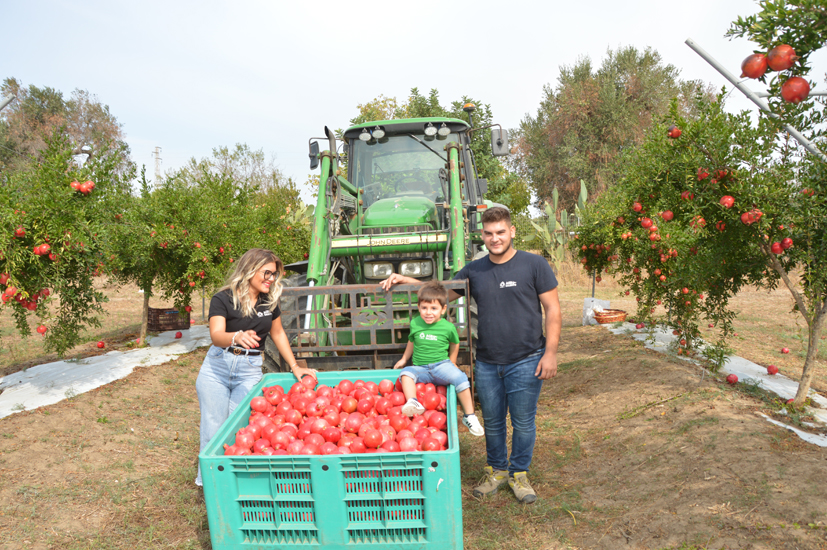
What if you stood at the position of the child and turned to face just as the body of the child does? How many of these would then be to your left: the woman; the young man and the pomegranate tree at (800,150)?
2

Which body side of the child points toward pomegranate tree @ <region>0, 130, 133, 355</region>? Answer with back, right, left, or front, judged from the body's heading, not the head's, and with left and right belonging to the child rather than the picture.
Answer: right

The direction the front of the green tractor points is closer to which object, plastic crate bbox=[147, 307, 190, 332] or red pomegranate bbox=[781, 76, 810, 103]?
the red pomegranate

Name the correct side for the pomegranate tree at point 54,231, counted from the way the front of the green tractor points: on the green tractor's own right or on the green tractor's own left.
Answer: on the green tractor's own right

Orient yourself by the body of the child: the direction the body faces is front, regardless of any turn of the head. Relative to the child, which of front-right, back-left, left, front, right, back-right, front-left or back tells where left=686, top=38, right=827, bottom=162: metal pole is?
back-left

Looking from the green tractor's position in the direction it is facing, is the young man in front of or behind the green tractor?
in front

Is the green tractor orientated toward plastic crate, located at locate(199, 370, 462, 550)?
yes

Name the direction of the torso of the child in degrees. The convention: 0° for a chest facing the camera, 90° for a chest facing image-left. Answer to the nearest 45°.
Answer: approximately 0°

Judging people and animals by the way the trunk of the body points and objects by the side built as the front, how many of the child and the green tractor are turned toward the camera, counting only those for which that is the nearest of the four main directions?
2

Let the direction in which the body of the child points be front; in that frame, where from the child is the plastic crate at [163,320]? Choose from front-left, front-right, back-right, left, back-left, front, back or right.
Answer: back-right

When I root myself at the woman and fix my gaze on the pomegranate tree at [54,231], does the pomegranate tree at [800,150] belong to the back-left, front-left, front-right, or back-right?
back-right

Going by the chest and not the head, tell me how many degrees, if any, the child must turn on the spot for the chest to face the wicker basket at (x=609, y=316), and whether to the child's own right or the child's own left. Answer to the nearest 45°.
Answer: approximately 135° to the child's own left
